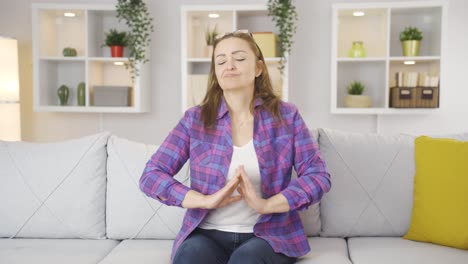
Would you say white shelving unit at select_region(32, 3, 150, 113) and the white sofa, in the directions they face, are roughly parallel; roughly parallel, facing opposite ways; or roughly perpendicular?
roughly parallel

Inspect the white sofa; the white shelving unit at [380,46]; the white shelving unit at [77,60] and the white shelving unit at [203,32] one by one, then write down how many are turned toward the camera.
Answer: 4

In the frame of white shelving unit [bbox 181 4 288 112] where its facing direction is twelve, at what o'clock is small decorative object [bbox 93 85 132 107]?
The small decorative object is roughly at 3 o'clock from the white shelving unit.

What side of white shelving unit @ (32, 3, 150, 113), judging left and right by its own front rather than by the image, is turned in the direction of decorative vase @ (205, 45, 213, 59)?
left

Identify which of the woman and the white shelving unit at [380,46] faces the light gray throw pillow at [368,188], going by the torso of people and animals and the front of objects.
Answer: the white shelving unit

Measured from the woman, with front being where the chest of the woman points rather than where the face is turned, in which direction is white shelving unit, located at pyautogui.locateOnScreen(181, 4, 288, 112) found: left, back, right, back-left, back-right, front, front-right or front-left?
back

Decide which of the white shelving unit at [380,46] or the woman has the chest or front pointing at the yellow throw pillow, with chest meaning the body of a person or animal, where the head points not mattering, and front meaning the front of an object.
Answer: the white shelving unit

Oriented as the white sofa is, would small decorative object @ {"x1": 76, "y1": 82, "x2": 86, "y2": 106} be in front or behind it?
behind

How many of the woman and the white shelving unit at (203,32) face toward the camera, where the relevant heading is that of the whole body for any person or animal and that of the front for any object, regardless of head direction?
2

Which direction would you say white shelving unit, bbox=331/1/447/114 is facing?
toward the camera

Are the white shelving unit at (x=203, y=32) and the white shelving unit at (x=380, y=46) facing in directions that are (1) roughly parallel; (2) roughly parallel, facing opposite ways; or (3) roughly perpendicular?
roughly parallel

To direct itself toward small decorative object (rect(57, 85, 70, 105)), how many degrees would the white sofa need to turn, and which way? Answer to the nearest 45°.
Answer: approximately 135° to its right

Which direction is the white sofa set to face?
toward the camera

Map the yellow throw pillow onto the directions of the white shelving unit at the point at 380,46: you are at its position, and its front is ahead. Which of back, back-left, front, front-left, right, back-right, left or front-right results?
front

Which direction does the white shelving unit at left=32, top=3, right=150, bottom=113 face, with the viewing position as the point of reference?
facing the viewer

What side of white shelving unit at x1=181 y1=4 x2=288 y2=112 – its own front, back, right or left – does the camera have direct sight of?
front
